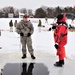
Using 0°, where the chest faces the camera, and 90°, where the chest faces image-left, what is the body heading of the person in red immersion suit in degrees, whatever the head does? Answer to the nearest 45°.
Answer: approximately 90°
